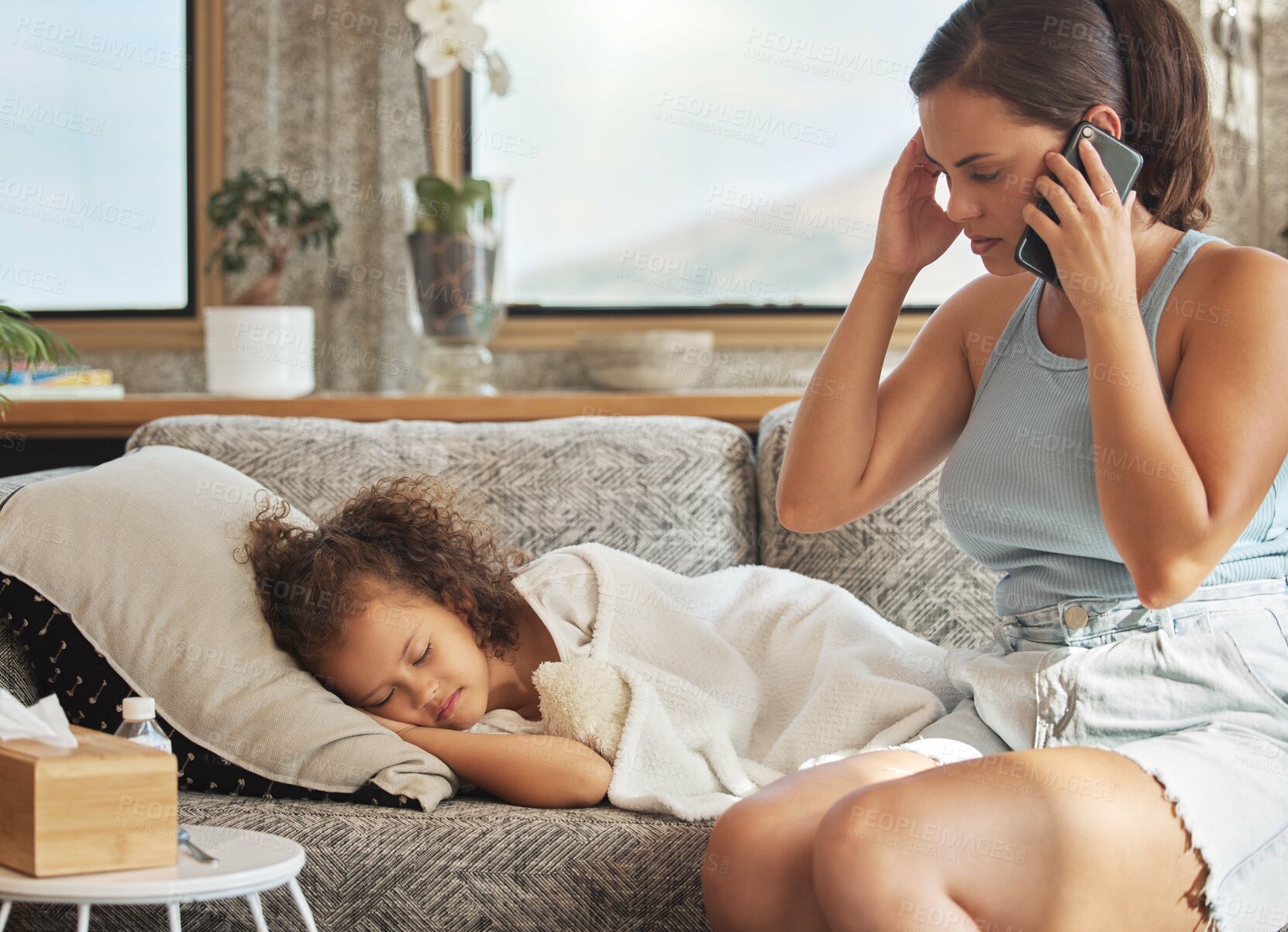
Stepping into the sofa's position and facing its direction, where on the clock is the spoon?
The spoon is roughly at 1 o'clock from the sofa.

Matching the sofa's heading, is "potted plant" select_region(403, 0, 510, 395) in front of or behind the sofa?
behind

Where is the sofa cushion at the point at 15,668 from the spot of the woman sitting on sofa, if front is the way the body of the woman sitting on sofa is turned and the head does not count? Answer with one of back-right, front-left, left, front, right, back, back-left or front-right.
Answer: front-right

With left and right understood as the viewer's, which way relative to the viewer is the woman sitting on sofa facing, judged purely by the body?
facing the viewer and to the left of the viewer

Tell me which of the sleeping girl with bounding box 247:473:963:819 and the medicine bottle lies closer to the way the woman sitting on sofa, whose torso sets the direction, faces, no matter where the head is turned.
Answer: the medicine bottle

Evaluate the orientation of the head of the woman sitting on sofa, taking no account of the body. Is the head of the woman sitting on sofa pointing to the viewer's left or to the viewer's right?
to the viewer's left

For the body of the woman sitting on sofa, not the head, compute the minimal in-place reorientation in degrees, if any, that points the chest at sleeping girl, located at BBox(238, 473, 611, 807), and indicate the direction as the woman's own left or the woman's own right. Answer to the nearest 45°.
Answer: approximately 45° to the woman's own right

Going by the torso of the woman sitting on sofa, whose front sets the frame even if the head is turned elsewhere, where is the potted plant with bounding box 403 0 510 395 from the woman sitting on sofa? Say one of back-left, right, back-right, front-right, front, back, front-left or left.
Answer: right

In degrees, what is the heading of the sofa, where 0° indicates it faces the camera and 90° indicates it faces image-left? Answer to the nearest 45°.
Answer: approximately 0°
